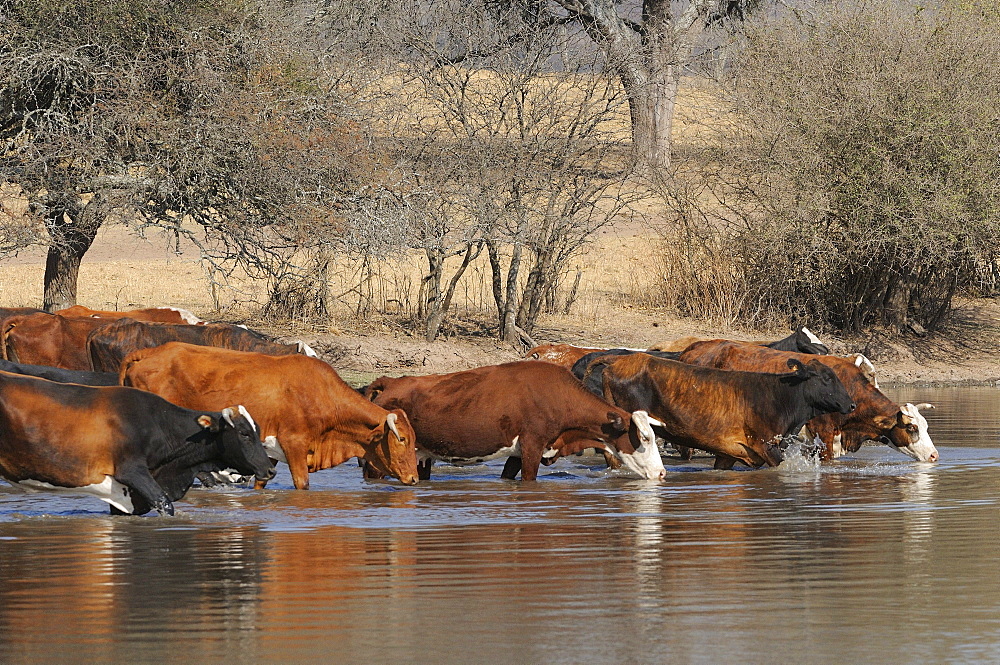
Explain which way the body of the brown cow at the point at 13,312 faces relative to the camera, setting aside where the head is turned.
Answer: to the viewer's right

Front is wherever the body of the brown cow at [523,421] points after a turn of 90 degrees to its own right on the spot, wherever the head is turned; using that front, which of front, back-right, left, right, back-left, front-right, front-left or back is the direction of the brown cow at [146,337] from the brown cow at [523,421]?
back-right

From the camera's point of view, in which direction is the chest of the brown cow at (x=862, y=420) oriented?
to the viewer's right

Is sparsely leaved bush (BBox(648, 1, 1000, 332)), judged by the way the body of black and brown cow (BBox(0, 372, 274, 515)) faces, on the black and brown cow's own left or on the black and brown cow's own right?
on the black and brown cow's own left

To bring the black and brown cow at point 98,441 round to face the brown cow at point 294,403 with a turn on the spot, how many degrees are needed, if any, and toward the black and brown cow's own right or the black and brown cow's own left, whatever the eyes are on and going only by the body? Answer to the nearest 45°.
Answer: approximately 45° to the black and brown cow's own left

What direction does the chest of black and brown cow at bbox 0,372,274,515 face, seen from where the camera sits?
to the viewer's right

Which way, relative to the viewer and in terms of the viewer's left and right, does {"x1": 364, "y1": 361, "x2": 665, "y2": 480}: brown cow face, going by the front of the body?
facing to the right of the viewer

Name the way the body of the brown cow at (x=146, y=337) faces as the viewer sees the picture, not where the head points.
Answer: to the viewer's right

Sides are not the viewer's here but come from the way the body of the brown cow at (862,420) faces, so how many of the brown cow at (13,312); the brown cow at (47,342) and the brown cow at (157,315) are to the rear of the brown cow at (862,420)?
3

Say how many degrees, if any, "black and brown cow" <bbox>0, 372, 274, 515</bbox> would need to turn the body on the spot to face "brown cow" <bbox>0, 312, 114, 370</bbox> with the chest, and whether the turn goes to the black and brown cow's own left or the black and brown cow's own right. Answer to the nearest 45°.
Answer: approximately 90° to the black and brown cow's own left

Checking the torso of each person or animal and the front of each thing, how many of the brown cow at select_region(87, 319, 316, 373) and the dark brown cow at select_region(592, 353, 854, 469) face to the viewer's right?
2

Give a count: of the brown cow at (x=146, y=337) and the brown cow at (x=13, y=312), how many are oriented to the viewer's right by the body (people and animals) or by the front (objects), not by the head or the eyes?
2

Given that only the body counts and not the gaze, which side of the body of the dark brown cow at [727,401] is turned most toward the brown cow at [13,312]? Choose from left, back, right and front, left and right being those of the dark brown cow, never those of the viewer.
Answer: back

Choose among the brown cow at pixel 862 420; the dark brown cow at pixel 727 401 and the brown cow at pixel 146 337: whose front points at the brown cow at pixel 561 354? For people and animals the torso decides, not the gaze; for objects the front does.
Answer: the brown cow at pixel 146 337
